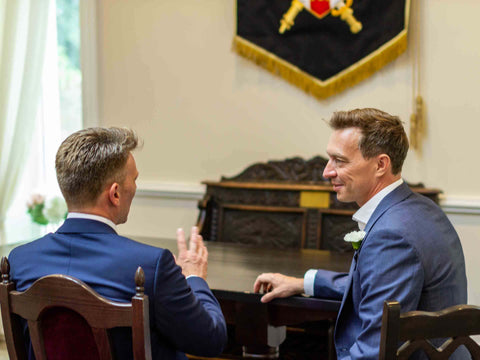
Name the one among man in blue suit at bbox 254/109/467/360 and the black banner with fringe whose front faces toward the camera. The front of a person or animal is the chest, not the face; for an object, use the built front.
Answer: the black banner with fringe

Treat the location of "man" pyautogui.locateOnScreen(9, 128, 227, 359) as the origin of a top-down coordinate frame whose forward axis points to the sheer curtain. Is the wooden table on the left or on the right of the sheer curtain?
right

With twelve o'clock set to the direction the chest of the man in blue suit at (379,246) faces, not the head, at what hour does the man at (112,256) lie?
The man is roughly at 11 o'clock from the man in blue suit.

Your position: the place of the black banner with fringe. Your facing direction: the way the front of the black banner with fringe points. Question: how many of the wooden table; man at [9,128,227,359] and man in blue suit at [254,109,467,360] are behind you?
0

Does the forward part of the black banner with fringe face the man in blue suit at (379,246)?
yes

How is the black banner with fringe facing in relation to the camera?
toward the camera

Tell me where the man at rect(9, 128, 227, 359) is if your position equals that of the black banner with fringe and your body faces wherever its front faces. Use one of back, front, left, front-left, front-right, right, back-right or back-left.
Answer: front

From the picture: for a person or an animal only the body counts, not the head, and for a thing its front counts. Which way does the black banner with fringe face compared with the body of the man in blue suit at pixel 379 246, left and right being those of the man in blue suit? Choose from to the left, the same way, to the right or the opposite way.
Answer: to the left

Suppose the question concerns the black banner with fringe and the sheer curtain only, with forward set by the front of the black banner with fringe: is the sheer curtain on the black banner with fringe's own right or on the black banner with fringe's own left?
on the black banner with fringe's own right

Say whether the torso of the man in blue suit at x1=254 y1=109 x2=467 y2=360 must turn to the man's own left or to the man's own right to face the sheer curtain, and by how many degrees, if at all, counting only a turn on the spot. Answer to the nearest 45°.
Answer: approximately 45° to the man's own right

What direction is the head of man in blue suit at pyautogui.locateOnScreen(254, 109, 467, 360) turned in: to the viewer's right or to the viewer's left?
to the viewer's left

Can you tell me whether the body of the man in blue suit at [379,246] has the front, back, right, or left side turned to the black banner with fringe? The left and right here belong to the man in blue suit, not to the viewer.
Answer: right

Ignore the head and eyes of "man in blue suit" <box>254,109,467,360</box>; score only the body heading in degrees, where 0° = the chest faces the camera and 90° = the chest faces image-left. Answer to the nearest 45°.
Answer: approximately 90°

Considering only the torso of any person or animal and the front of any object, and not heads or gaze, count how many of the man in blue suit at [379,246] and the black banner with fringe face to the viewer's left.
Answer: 1

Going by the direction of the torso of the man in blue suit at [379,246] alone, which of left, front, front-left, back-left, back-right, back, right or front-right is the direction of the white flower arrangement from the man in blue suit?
front-right
